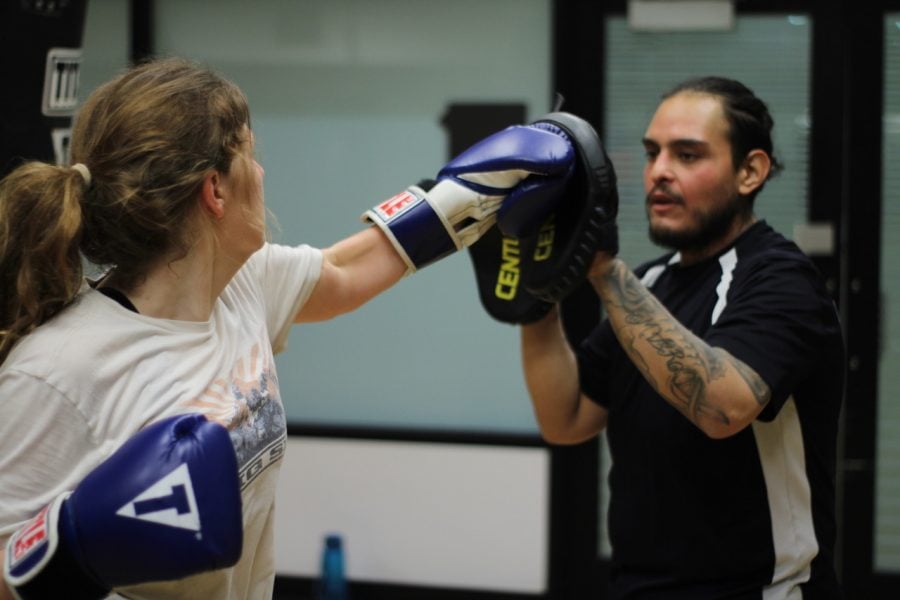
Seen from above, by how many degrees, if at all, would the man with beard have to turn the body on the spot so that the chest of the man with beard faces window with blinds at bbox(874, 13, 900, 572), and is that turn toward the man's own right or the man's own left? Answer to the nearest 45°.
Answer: approximately 135° to the man's own right

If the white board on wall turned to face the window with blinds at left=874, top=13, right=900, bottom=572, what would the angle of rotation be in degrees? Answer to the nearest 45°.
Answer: approximately 90° to its left

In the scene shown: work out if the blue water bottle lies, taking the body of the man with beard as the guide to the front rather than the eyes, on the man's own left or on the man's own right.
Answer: on the man's own right

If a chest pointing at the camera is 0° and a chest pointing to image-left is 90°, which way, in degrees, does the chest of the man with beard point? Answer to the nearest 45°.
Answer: approximately 45°

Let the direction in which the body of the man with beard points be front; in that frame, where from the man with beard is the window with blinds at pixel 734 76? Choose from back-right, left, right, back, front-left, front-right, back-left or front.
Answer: back-right

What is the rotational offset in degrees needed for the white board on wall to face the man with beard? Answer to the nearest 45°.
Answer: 0° — it already faces them

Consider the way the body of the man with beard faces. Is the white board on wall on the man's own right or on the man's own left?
on the man's own right
